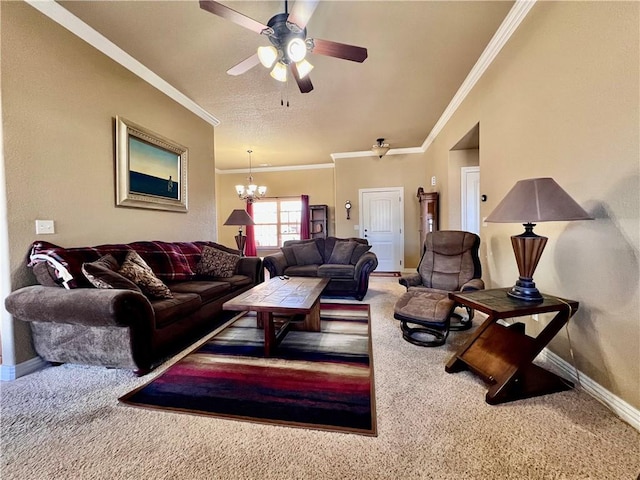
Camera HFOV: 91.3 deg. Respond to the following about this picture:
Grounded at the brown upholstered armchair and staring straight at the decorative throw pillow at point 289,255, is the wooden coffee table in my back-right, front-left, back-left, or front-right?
front-left

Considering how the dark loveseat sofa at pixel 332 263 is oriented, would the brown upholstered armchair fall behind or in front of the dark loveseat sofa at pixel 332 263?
in front

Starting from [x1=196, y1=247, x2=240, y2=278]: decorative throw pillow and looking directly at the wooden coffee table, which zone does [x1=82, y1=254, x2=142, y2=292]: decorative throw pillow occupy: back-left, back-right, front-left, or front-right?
front-right

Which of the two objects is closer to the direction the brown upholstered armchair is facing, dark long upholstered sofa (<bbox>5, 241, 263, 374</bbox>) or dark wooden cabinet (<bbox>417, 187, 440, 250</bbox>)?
the dark long upholstered sofa

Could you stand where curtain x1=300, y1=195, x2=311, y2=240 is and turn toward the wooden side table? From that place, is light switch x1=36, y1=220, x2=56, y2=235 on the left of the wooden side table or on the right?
right

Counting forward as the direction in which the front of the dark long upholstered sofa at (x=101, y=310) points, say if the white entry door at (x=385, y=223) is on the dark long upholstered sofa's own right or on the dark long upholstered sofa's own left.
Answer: on the dark long upholstered sofa's own left

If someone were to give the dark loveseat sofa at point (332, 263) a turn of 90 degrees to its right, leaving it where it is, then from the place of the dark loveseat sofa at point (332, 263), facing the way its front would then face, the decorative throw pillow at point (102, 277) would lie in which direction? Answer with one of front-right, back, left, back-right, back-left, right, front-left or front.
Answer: front-left

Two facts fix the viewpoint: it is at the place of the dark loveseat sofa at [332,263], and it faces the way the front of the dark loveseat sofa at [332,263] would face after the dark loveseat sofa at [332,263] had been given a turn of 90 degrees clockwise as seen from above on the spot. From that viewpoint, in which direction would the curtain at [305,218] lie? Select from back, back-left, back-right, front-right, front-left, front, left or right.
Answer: right

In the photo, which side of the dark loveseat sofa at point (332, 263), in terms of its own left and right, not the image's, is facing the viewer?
front

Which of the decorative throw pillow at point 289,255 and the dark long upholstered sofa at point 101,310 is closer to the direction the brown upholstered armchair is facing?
the dark long upholstered sofa

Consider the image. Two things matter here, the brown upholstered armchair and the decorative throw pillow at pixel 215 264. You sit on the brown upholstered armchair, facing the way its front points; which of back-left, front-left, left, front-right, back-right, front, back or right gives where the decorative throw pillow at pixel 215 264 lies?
front-right

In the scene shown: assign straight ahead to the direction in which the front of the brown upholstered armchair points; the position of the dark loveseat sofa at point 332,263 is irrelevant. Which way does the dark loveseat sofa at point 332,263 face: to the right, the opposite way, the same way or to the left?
the same way

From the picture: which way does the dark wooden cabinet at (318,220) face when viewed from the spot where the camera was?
facing the viewer

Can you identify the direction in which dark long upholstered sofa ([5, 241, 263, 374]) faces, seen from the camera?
facing the viewer and to the right of the viewer

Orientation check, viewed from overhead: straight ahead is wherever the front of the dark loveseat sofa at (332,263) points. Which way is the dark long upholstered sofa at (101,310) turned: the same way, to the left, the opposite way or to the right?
to the left

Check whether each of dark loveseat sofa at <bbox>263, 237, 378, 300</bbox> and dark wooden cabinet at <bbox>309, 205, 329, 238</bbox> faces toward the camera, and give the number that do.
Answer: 2

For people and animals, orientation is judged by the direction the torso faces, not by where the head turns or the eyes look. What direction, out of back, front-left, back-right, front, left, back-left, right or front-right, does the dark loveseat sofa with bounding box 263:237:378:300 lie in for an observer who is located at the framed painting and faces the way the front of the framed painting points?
front-left
